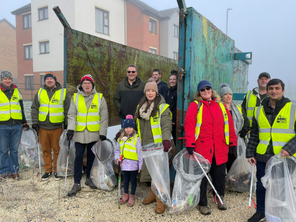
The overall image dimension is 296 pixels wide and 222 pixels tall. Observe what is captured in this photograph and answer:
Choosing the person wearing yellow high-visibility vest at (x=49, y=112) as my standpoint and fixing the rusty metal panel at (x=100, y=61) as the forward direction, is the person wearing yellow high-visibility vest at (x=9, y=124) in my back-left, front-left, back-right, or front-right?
back-left

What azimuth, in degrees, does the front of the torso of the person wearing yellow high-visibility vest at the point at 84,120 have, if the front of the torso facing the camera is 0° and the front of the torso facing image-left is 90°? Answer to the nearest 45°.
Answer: approximately 0°

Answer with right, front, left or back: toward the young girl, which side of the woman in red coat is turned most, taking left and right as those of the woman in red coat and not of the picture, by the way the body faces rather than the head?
right

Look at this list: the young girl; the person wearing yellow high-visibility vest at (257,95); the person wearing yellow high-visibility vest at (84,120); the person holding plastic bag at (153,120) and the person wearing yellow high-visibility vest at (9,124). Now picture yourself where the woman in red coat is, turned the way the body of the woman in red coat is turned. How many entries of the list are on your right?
4

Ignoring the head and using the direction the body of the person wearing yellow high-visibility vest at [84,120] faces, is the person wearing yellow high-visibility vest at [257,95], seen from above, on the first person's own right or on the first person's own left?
on the first person's own left

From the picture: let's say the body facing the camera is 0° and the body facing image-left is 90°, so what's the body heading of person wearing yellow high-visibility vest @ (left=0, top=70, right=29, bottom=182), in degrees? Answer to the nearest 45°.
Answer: approximately 0°
